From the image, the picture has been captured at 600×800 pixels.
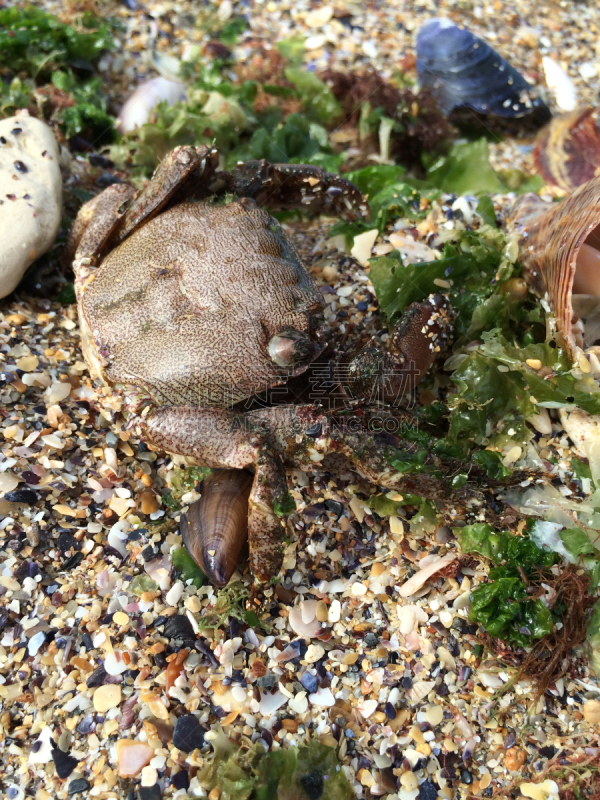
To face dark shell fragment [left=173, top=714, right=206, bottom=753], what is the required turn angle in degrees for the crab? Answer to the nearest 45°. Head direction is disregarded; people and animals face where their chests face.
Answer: approximately 90° to its right

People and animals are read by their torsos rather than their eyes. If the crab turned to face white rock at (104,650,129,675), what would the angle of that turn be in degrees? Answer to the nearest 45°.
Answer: approximately 90° to its right

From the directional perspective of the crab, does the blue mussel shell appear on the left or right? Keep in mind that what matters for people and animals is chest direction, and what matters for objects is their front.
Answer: on its left

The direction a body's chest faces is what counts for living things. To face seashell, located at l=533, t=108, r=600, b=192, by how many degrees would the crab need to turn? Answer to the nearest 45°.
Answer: approximately 45° to its left

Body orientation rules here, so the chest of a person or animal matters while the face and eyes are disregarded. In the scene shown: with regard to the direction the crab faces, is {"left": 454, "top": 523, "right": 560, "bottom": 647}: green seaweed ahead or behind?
ahead

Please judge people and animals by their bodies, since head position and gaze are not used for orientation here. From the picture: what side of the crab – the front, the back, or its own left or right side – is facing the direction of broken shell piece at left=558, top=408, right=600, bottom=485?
front

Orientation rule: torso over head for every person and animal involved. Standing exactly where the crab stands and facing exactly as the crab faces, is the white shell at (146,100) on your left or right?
on your left

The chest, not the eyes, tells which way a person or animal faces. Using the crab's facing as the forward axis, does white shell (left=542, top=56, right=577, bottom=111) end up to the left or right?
on its left

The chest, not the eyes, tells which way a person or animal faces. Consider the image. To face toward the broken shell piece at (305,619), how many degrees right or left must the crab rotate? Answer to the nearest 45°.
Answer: approximately 90° to its right

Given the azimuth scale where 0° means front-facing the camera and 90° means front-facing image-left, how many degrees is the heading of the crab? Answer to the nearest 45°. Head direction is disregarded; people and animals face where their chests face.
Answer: approximately 270°

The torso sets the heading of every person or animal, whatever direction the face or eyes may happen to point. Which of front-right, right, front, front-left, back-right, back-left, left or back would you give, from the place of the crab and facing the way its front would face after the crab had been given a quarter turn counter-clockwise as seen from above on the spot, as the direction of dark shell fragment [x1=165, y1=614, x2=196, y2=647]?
back

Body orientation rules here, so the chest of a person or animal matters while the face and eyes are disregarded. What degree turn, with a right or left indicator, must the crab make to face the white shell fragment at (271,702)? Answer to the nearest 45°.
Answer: approximately 90° to its right
